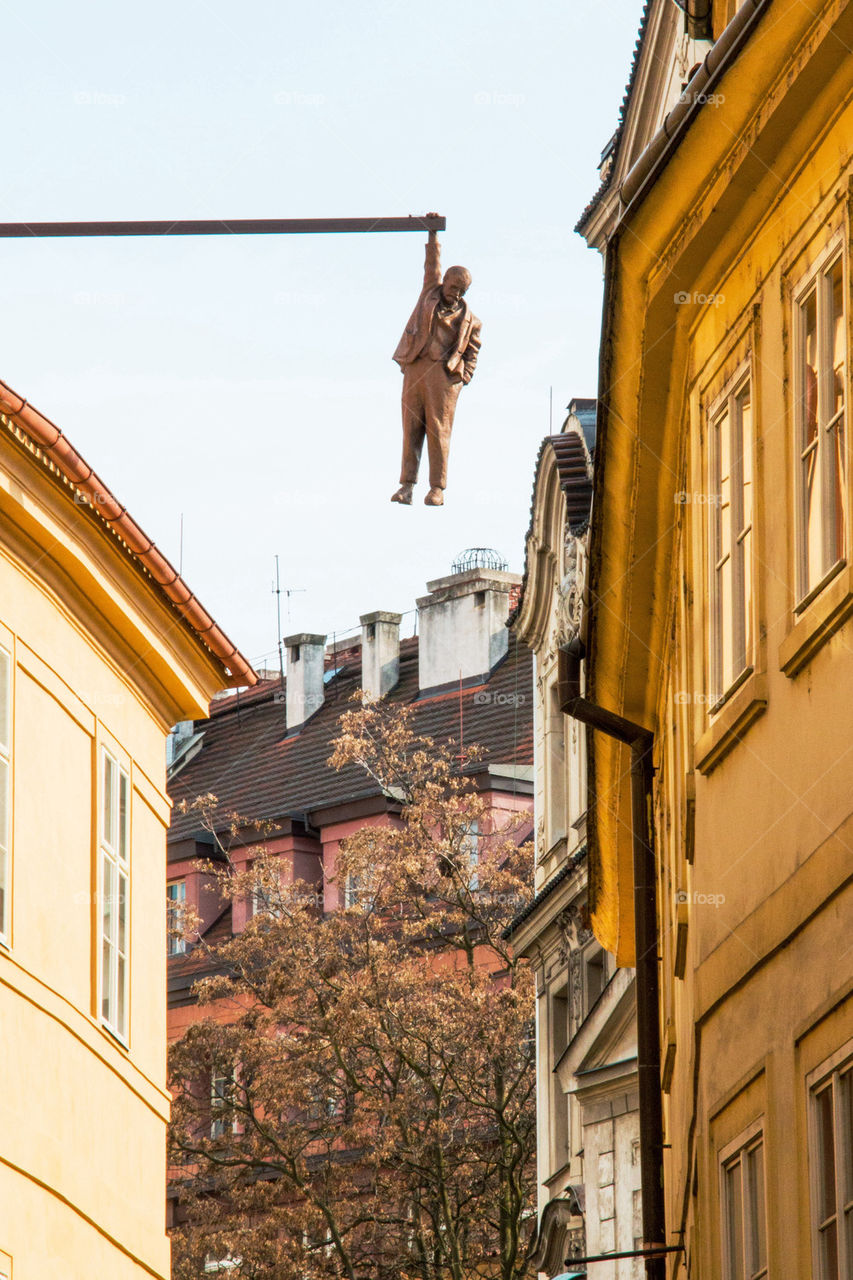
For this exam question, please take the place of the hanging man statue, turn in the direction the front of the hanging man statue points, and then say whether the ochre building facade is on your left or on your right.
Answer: on your left

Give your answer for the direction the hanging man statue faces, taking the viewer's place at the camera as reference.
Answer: facing the viewer
